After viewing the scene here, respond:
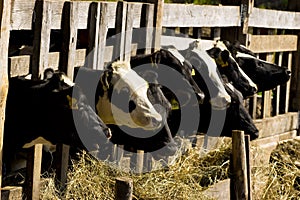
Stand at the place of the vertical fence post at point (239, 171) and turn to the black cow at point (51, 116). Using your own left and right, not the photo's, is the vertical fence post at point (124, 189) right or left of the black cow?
left

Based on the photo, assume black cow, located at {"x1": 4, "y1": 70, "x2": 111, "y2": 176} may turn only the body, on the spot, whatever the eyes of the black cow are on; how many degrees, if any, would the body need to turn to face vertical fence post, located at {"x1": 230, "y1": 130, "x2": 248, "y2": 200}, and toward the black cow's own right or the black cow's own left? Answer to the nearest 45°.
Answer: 0° — it already faces it

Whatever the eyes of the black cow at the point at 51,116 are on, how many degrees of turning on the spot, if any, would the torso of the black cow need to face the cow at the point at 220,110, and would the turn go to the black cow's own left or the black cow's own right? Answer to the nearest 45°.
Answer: approximately 45° to the black cow's own left

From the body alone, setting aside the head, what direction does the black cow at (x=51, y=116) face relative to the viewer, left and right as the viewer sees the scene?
facing to the right of the viewer

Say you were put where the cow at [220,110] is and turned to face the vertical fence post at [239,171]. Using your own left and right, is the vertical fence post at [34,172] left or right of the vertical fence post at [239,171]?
right
